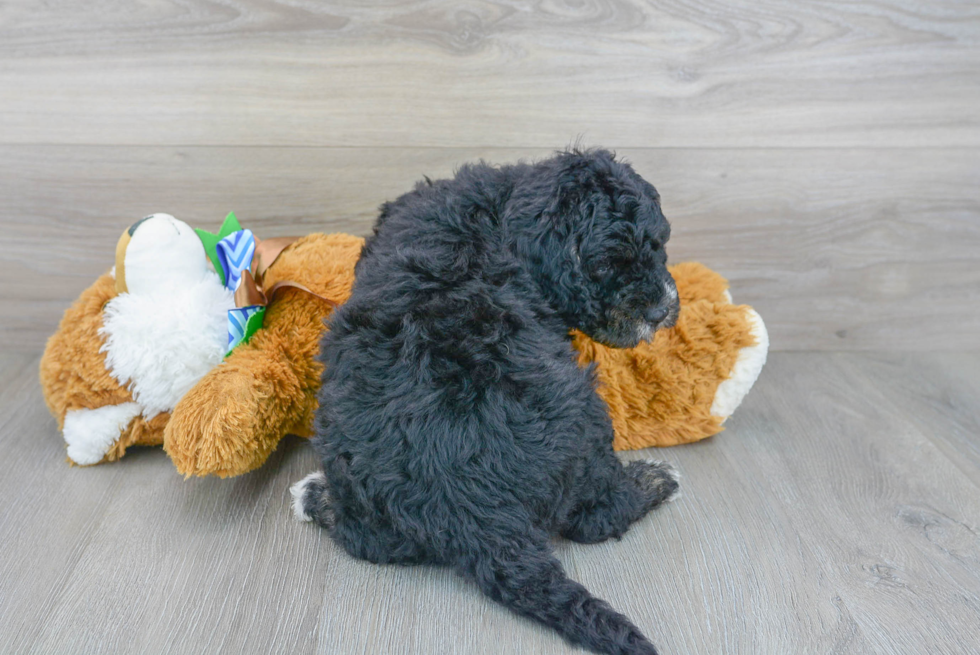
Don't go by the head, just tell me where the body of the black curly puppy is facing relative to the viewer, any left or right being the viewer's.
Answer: facing away from the viewer
